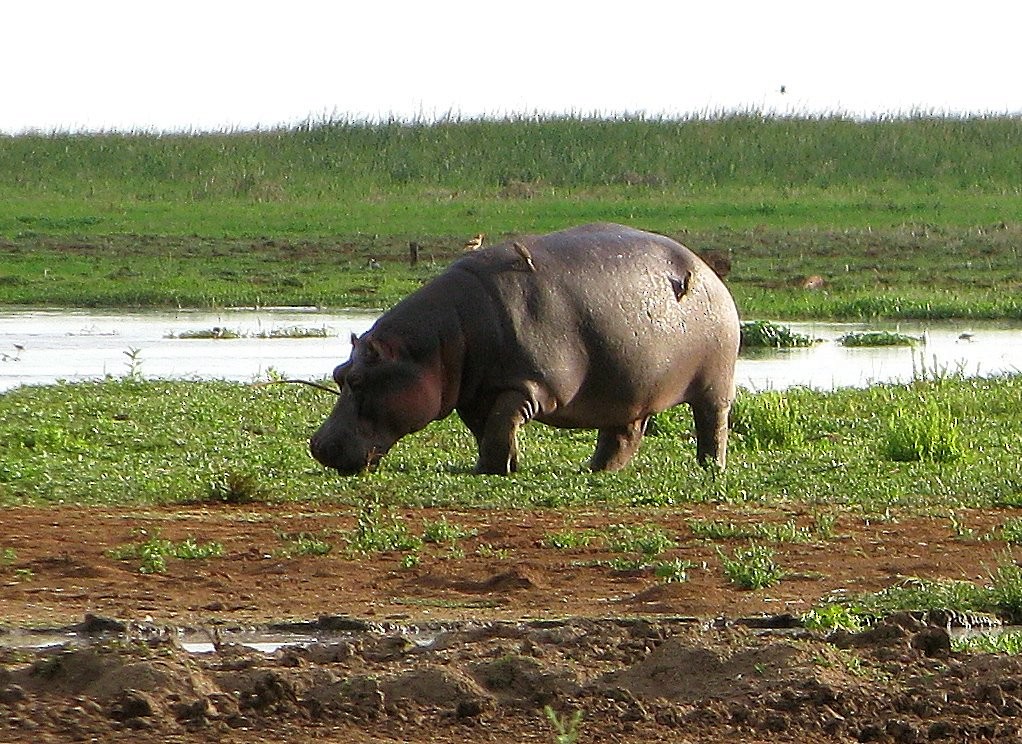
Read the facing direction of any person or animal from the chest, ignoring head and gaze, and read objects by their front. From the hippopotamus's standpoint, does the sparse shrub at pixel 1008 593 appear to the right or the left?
on its left

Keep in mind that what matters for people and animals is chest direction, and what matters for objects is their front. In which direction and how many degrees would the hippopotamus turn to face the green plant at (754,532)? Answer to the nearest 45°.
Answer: approximately 135° to its left

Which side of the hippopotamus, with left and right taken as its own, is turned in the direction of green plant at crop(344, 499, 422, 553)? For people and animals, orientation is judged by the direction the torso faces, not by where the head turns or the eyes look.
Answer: left

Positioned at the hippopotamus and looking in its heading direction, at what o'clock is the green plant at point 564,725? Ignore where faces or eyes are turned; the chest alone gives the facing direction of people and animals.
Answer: The green plant is roughly at 9 o'clock from the hippopotamus.

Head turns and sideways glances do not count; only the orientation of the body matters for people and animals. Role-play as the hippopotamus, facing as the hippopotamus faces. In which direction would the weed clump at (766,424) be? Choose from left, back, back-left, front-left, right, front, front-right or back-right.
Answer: back-right

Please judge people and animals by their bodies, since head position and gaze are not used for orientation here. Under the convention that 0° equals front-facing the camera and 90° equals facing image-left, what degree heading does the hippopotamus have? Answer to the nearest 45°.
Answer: approximately 90°

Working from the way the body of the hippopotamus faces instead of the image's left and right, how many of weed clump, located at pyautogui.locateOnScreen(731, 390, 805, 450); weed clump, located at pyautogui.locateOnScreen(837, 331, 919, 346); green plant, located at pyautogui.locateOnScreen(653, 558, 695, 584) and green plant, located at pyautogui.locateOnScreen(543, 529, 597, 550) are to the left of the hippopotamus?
2

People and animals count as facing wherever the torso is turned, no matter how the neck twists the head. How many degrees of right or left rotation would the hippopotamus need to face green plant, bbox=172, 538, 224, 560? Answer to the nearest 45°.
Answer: approximately 45° to its left

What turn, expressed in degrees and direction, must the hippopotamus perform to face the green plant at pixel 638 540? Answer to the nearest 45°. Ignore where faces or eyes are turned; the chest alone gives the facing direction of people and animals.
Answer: approximately 90° to its left

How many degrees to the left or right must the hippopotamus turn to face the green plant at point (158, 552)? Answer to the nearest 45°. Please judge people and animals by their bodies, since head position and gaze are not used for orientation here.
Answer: approximately 45° to its left
